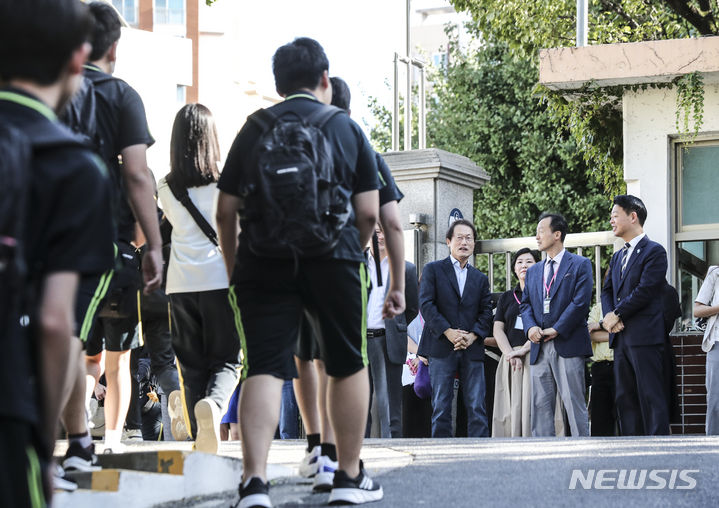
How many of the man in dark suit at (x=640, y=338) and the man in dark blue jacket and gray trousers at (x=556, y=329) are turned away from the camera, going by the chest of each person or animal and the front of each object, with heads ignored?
0

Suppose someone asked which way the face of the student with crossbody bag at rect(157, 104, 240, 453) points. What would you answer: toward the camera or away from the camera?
away from the camera

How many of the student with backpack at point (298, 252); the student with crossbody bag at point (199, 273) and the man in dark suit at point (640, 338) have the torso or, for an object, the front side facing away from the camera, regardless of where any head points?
2

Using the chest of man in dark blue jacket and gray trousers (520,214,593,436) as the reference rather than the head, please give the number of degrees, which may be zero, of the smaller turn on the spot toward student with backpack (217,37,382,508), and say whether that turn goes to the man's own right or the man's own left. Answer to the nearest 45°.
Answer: approximately 45° to the man's own left

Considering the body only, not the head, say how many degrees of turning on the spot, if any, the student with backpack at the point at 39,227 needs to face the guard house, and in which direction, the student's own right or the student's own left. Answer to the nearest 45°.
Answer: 0° — they already face it

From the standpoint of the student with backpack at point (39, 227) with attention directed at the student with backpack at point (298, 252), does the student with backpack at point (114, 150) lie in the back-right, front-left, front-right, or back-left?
front-left

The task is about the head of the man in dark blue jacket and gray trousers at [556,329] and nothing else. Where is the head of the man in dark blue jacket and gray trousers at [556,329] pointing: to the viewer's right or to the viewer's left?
to the viewer's left

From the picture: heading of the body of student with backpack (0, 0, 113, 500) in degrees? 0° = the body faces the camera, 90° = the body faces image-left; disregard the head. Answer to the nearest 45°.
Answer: approximately 225°

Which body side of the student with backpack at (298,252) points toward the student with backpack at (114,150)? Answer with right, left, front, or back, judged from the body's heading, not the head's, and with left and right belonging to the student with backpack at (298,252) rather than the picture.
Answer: left

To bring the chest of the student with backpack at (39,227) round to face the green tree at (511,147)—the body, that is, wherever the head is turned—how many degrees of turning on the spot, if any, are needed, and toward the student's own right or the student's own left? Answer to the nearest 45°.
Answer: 0° — they already face it

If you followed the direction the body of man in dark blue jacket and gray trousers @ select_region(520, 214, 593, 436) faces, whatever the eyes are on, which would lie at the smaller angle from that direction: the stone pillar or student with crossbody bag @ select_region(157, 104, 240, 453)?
the student with crossbody bag

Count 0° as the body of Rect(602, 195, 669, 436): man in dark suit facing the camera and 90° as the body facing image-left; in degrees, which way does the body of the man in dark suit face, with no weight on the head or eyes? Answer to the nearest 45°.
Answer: approximately 45°

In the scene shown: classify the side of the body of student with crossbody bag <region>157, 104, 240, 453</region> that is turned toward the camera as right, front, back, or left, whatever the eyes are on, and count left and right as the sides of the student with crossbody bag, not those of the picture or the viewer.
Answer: back

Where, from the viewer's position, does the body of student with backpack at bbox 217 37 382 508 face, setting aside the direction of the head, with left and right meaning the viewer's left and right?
facing away from the viewer

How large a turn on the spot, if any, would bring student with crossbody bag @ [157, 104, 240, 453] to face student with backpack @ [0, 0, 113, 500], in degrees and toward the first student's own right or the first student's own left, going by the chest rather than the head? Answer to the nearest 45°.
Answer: approximately 180°

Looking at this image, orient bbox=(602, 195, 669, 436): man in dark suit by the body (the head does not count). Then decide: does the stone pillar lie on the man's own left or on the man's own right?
on the man's own right
